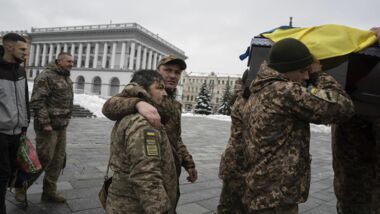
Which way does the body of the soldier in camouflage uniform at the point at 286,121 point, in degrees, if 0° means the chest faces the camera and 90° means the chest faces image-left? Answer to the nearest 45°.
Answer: approximately 270°

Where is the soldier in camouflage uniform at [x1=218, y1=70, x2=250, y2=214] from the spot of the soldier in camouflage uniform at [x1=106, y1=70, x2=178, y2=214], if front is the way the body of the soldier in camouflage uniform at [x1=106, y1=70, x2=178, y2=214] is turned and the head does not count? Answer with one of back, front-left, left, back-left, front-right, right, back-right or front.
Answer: front-left

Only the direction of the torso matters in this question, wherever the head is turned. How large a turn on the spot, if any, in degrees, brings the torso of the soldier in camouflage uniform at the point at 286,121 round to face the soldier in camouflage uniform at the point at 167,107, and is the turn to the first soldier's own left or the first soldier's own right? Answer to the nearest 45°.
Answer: approximately 180°

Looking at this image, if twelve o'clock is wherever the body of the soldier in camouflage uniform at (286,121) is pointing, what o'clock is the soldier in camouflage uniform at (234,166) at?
the soldier in camouflage uniform at (234,166) is roughly at 8 o'clock from the soldier in camouflage uniform at (286,121).

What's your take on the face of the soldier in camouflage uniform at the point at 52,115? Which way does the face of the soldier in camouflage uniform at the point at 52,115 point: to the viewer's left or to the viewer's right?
to the viewer's right

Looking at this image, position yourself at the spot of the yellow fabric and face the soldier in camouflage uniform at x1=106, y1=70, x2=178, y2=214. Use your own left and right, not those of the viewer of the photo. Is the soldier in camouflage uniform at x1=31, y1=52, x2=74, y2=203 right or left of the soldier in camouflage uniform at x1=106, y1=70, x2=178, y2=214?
right

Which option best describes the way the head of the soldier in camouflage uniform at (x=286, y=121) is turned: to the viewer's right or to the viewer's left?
to the viewer's right

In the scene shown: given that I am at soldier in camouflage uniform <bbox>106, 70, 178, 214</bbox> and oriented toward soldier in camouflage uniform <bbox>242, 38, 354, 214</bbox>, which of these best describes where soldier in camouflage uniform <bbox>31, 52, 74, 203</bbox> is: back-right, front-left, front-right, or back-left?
back-left
